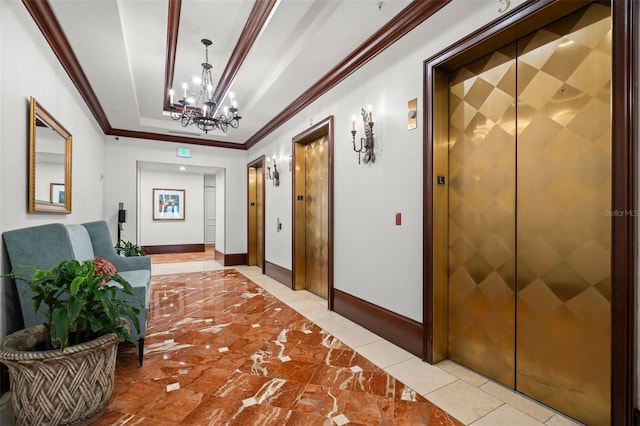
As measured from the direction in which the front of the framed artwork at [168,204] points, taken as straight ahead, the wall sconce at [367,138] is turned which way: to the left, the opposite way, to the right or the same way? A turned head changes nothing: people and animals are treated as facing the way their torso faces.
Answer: to the right

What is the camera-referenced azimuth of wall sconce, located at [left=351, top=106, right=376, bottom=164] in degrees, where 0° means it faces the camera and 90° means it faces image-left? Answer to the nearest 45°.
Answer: approximately 45°

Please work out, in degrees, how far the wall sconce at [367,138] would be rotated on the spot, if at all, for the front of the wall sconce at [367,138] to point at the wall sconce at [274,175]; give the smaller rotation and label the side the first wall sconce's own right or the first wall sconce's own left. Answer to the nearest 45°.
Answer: approximately 90° to the first wall sconce's own right

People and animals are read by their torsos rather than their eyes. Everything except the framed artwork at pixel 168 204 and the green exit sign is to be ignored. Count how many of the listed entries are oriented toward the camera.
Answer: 2

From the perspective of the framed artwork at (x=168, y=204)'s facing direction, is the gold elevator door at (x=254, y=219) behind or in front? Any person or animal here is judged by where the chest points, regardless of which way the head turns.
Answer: in front

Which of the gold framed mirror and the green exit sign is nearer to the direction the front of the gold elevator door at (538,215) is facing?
the gold framed mirror

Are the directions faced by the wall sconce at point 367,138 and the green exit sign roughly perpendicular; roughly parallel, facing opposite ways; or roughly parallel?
roughly perpendicular

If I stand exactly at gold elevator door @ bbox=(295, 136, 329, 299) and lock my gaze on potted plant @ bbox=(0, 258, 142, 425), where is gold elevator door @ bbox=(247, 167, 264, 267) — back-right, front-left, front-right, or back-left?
back-right

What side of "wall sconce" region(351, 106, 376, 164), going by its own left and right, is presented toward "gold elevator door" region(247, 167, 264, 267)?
right

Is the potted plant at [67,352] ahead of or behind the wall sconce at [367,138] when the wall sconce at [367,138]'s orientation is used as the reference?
ahead

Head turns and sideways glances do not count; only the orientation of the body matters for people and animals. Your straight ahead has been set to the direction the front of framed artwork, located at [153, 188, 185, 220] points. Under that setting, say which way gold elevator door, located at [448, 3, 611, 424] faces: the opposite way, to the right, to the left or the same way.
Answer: to the right

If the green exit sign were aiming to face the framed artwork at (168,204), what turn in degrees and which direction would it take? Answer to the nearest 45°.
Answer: approximately 180°

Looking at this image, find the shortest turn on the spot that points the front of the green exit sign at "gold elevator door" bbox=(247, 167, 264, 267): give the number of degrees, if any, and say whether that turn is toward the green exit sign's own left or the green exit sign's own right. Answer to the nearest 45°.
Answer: approximately 90° to the green exit sign's own left
